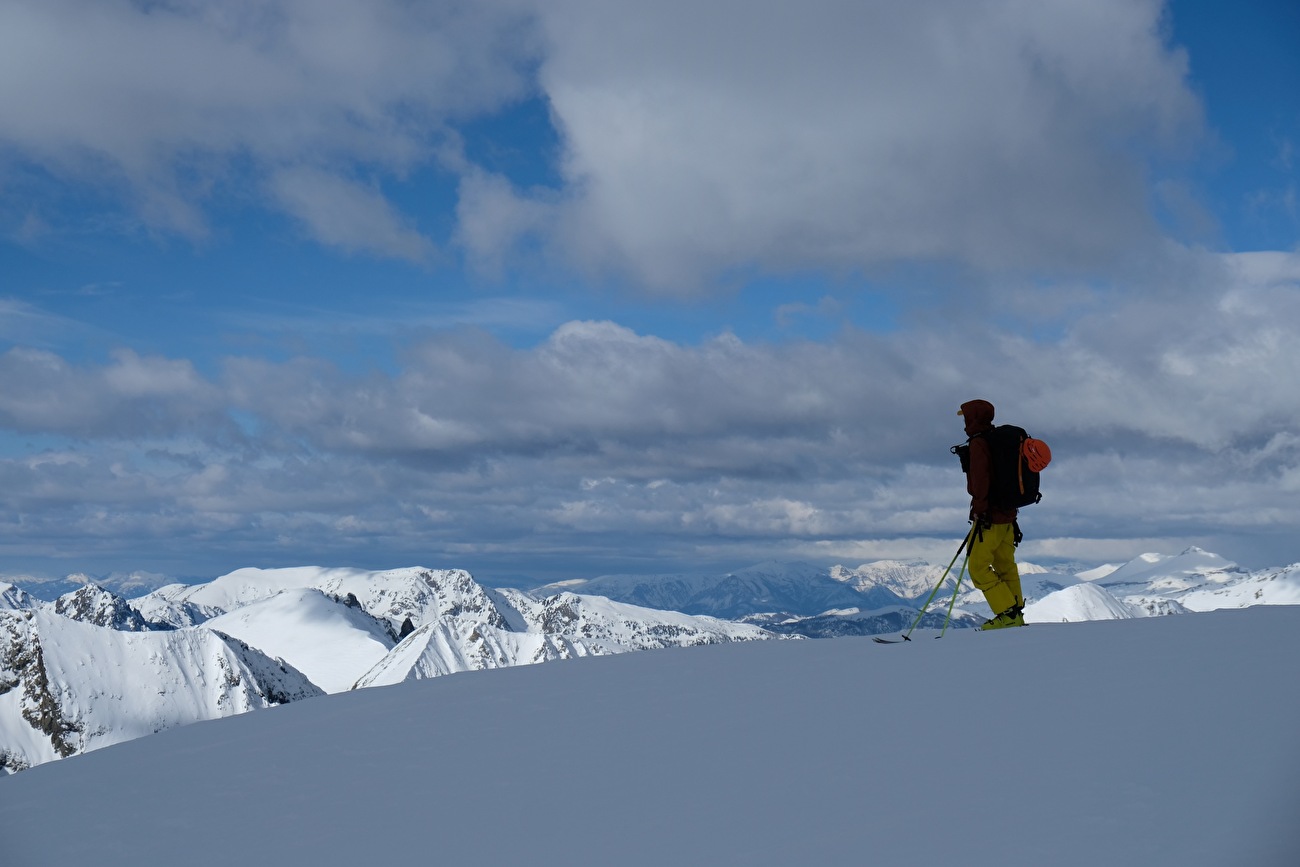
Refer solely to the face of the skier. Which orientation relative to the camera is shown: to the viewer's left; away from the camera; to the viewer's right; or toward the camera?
to the viewer's left

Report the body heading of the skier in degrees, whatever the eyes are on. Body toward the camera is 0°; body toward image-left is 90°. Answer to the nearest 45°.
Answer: approximately 90°
